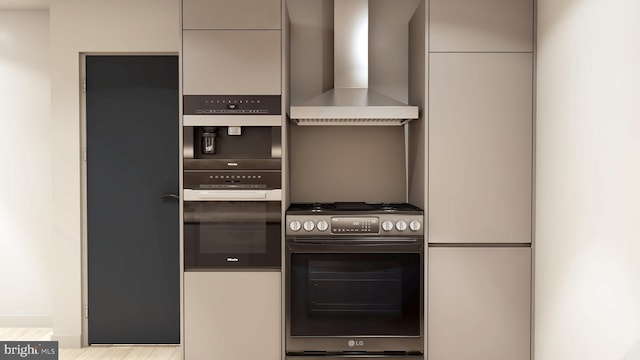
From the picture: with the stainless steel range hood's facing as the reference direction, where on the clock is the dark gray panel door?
The dark gray panel door is roughly at 3 o'clock from the stainless steel range hood.

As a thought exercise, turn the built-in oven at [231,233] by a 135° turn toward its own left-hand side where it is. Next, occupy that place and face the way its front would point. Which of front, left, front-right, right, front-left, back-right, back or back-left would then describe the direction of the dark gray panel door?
left

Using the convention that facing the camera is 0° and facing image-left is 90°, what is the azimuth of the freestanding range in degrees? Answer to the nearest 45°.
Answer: approximately 0°

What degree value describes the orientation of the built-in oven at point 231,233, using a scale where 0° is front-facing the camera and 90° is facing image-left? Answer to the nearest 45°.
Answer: approximately 0°

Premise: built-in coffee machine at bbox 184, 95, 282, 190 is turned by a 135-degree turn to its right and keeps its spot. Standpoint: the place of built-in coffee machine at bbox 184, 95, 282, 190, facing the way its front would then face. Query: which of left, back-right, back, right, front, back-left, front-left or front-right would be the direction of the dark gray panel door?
front

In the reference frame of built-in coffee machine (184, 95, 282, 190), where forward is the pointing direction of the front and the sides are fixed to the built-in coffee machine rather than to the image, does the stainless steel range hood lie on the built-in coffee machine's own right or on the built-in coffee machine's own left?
on the built-in coffee machine's own left

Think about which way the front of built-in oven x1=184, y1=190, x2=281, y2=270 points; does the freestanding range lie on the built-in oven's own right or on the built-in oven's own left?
on the built-in oven's own left

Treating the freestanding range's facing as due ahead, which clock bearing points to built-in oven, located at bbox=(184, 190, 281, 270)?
The built-in oven is roughly at 3 o'clock from the freestanding range.
